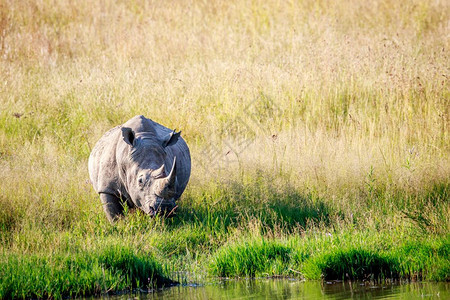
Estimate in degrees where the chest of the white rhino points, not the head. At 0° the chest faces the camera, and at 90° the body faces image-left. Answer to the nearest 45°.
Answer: approximately 0°
